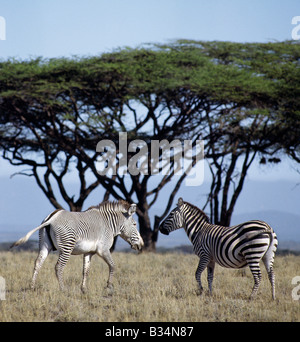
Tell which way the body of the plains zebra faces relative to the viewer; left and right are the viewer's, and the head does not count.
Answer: facing away from the viewer and to the left of the viewer

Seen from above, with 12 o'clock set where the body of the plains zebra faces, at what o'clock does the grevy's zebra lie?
The grevy's zebra is roughly at 11 o'clock from the plains zebra.

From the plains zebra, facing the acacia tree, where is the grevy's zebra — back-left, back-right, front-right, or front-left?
front-left
